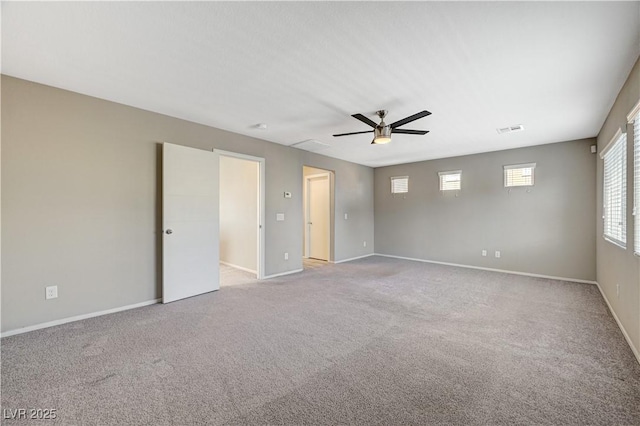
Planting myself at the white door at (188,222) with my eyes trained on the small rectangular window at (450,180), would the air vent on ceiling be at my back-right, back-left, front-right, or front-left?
front-right

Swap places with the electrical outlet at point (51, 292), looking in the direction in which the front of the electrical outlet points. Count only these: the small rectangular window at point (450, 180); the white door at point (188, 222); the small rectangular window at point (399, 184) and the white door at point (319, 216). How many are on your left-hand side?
4

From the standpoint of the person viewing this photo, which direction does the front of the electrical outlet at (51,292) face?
facing the viewer

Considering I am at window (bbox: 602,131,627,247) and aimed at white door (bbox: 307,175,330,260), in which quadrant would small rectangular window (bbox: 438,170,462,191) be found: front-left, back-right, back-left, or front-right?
front-right

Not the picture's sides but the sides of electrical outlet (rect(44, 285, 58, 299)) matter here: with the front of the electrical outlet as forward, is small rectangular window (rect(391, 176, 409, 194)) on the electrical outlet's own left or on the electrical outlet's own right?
on the electrical outlet's own left

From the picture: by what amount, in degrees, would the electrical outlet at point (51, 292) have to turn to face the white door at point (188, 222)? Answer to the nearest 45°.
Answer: approximately 90° to its left

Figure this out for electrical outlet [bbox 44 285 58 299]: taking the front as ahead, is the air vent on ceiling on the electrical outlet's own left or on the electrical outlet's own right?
on the electrical outlet's own left

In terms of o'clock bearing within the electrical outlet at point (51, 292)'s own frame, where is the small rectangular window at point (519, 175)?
The small rectangular window is roughly at 10 o'clock from the electrical outlet.

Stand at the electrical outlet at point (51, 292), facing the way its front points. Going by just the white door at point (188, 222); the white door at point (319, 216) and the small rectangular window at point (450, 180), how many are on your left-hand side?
3

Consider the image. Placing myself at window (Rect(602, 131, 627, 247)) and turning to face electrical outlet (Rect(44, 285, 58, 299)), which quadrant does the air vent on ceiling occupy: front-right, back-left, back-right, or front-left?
front-right

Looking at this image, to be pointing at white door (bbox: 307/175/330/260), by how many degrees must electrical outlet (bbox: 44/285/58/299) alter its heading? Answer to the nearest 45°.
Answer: approximately 90° to its left

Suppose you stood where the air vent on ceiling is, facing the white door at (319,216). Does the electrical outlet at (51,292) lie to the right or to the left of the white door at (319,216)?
left

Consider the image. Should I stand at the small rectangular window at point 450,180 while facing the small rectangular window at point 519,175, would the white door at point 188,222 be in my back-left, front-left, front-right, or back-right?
back-right
